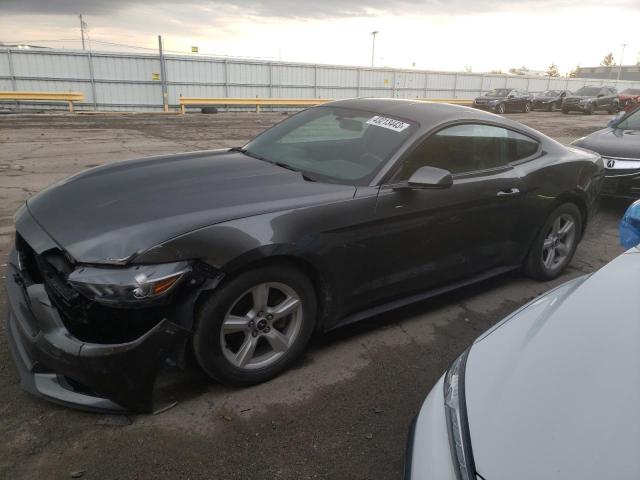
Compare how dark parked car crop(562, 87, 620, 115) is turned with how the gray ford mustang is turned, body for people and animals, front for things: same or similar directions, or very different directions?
same or similar directions

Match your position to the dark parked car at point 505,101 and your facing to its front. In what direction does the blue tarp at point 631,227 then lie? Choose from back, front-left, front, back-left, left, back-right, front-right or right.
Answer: front-left

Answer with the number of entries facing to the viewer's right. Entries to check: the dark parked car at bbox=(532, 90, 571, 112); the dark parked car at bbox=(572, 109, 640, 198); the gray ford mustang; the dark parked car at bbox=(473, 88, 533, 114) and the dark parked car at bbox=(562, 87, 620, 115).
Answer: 0

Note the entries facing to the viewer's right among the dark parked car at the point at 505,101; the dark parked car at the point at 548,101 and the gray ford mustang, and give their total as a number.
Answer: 0

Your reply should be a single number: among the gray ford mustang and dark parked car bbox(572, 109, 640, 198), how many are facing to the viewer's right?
0

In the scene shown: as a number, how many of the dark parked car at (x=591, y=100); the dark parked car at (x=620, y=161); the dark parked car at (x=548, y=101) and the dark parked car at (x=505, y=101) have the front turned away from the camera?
0

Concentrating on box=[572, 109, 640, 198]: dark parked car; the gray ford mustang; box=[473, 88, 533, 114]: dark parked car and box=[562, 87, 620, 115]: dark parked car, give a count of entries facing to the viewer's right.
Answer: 0

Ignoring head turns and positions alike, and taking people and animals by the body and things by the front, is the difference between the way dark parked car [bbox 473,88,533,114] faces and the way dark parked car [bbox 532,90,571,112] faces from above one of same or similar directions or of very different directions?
same or similar directions

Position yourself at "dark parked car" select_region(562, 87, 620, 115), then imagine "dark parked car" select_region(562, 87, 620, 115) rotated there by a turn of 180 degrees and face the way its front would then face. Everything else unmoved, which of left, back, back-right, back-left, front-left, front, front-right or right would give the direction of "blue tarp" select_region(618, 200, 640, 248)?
back-right

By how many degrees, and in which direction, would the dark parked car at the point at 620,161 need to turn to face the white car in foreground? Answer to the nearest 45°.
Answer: approximately 45° to its left

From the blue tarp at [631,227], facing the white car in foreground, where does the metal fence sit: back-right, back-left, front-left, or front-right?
back-right

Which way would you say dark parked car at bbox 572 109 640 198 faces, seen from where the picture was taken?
facing the viewer and to the left of the viewer

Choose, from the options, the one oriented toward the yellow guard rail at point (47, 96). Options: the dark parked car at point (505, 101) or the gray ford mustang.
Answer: the dark parked car

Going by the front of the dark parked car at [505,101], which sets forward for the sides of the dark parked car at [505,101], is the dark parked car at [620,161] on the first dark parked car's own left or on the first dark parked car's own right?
on the first dark parked car's own left
